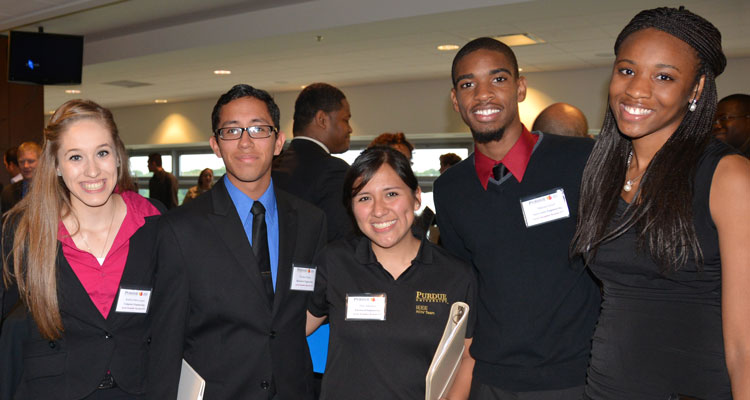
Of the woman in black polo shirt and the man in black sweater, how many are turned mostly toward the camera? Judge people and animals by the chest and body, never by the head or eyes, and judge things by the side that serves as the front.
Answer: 2

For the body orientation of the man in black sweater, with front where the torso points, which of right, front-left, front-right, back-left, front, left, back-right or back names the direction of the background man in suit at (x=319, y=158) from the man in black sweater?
back-right

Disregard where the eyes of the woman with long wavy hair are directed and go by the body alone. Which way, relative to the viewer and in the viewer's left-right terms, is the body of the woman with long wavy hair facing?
facing the viewer and to the right of the viewer

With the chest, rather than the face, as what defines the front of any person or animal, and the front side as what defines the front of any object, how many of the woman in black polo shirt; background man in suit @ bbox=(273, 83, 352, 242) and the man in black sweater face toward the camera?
2

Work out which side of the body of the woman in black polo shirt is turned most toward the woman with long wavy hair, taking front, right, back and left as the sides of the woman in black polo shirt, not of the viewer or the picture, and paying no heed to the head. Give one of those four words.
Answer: right

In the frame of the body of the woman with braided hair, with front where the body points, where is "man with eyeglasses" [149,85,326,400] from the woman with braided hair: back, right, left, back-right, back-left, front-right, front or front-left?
front-right

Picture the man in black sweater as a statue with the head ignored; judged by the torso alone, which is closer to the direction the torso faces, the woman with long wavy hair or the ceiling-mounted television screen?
the woman with long wavy hair

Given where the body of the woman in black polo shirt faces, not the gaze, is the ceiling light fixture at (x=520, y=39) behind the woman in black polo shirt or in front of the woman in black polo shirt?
behind

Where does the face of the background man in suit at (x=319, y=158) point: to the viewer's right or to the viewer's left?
to the viewer's right

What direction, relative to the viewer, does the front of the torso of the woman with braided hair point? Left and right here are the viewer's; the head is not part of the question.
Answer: facing the viewer and to the left of the viewer

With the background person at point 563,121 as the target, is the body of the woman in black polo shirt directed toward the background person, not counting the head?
no

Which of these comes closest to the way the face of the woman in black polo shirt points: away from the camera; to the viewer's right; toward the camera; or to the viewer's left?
toward the camera

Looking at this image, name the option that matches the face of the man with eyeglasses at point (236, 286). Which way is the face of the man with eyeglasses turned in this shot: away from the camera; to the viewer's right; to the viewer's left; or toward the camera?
toward the camera

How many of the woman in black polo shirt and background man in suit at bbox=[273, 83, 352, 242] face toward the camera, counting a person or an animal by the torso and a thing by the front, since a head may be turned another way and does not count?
1

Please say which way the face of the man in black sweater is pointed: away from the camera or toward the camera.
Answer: toward the camera

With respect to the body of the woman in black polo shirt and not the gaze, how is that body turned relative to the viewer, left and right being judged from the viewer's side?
facing the viewer

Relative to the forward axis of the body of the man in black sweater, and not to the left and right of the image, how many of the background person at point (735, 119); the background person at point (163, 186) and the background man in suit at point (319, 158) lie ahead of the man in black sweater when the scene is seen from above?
0
